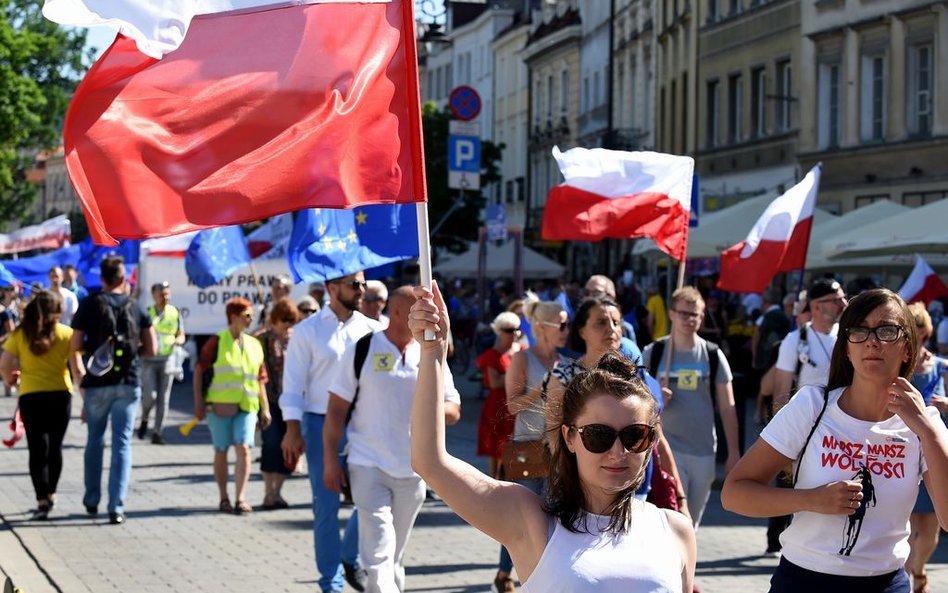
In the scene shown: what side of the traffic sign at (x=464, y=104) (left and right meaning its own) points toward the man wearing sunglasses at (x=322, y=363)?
front

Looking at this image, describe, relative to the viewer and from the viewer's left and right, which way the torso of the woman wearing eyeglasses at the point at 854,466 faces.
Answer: facing the viewer

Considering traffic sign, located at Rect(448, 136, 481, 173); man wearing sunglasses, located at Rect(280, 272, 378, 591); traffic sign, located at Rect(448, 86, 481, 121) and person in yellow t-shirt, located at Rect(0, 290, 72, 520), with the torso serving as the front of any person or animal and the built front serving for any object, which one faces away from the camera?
the person in yellow t-shirt

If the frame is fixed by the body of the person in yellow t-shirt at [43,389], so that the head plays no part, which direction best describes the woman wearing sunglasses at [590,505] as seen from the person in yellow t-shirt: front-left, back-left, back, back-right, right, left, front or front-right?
back

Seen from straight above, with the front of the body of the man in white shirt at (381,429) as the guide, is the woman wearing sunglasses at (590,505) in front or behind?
in front

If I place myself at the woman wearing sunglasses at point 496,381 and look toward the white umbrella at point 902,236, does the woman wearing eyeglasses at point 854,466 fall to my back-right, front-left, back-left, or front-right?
back-right

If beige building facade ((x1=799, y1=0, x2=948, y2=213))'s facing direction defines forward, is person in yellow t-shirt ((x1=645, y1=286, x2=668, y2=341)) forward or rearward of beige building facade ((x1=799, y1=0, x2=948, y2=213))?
forward

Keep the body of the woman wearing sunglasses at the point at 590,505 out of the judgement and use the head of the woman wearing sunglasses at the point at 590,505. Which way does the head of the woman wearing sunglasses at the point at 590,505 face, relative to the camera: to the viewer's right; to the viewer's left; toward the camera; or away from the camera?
toward the camera

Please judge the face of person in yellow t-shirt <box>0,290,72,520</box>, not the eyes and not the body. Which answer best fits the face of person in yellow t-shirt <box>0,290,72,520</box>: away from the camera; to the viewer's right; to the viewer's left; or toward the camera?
away from the camera

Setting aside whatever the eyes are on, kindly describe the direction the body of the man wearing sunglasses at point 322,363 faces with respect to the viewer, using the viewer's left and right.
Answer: facing the viewer and to the right of the viewer

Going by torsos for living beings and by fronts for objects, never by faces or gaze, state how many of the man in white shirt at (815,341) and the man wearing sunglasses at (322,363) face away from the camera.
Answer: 0

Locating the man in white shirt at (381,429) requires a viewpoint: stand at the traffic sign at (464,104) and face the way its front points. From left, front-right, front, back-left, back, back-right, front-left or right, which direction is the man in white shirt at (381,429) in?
front

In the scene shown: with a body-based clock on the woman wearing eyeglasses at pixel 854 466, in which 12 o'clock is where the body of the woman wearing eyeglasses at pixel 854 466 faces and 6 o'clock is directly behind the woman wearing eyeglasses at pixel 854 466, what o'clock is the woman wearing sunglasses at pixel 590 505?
the woman wearing sunglasses at pixel 590 505 is roughly at 1 o'clock from the woman wearing eyeglasses at pixel 854 466.

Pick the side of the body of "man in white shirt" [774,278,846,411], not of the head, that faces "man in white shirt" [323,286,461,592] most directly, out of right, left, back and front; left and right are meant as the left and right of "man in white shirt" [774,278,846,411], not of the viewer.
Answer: right

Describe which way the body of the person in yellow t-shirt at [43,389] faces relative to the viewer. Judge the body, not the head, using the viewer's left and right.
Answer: facing away from the viewer

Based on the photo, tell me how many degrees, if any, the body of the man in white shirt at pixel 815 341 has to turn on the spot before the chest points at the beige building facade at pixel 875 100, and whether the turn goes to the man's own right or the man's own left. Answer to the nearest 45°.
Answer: approximately 135° to the man's own left

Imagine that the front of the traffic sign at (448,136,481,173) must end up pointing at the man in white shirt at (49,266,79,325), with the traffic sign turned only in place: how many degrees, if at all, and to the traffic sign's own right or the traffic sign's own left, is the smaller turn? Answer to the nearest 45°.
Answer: approximately 90° to the traffic sign's own right

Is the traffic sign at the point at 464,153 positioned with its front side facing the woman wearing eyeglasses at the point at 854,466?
yes
